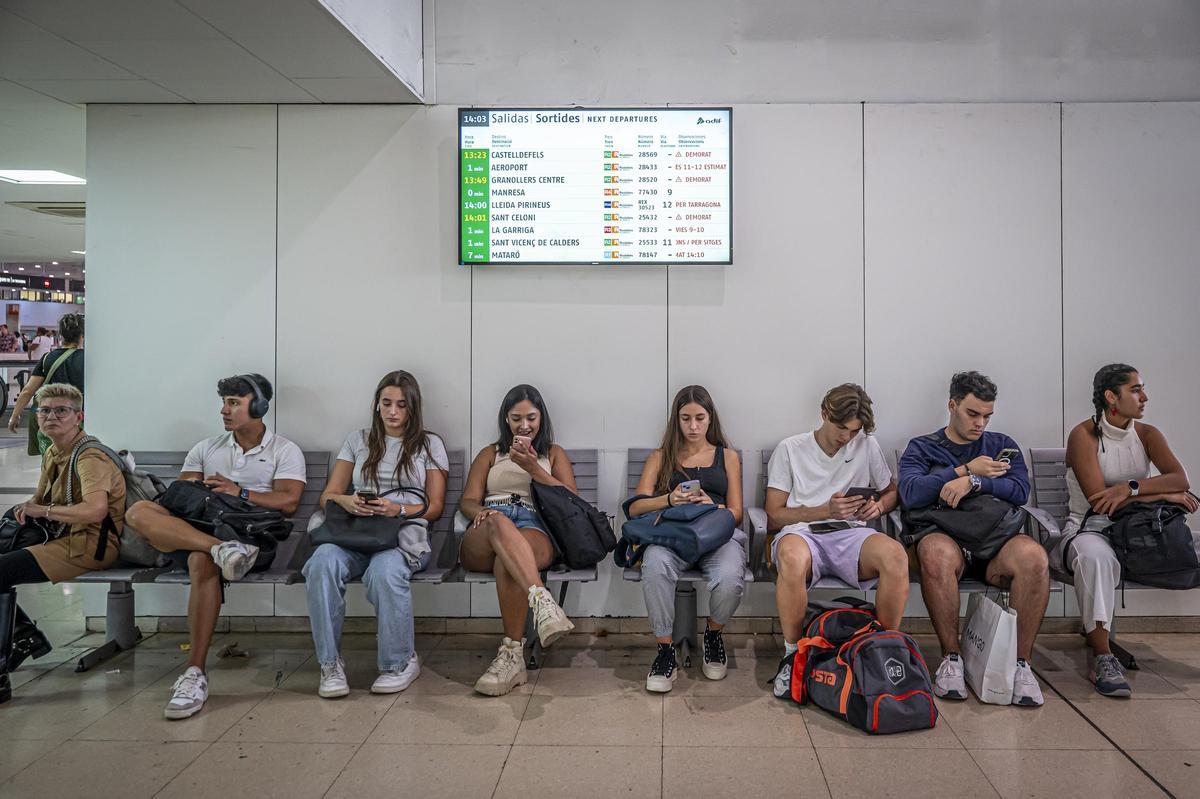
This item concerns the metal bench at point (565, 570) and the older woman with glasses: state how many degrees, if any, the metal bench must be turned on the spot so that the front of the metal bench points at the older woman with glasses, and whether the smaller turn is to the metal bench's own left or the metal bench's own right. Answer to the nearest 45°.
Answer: approximately 90° to the metal bench's own right

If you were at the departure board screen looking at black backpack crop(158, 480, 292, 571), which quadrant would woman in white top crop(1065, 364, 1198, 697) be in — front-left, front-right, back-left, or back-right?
back-left

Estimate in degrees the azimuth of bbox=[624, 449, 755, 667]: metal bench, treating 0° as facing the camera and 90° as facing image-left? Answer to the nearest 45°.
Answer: approximately 0°

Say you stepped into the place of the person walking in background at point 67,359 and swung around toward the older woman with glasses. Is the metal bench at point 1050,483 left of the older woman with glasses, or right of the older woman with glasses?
left

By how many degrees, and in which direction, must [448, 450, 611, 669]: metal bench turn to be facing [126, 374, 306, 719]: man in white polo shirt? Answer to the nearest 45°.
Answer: approximately 90° to its right

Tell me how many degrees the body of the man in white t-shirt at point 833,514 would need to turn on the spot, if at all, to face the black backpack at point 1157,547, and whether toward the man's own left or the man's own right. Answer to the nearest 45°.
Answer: approximately 90° to the man's own left

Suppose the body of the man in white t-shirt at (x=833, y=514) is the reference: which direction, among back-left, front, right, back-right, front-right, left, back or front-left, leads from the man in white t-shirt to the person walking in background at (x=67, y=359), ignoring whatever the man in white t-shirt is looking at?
right

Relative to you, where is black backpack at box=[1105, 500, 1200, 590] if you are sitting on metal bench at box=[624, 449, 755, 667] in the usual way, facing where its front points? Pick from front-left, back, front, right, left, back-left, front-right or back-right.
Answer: left

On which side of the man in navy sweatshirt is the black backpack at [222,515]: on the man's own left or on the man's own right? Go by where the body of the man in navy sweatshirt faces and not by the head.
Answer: on the man's own right

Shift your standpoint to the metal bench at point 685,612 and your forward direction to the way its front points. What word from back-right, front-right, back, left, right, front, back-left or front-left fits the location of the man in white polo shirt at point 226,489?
right

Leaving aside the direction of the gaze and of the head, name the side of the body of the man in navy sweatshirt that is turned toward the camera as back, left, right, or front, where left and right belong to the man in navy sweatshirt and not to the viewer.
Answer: front

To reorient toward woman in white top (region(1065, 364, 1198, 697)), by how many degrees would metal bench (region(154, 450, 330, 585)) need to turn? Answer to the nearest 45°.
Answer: approximately 45° to its left
